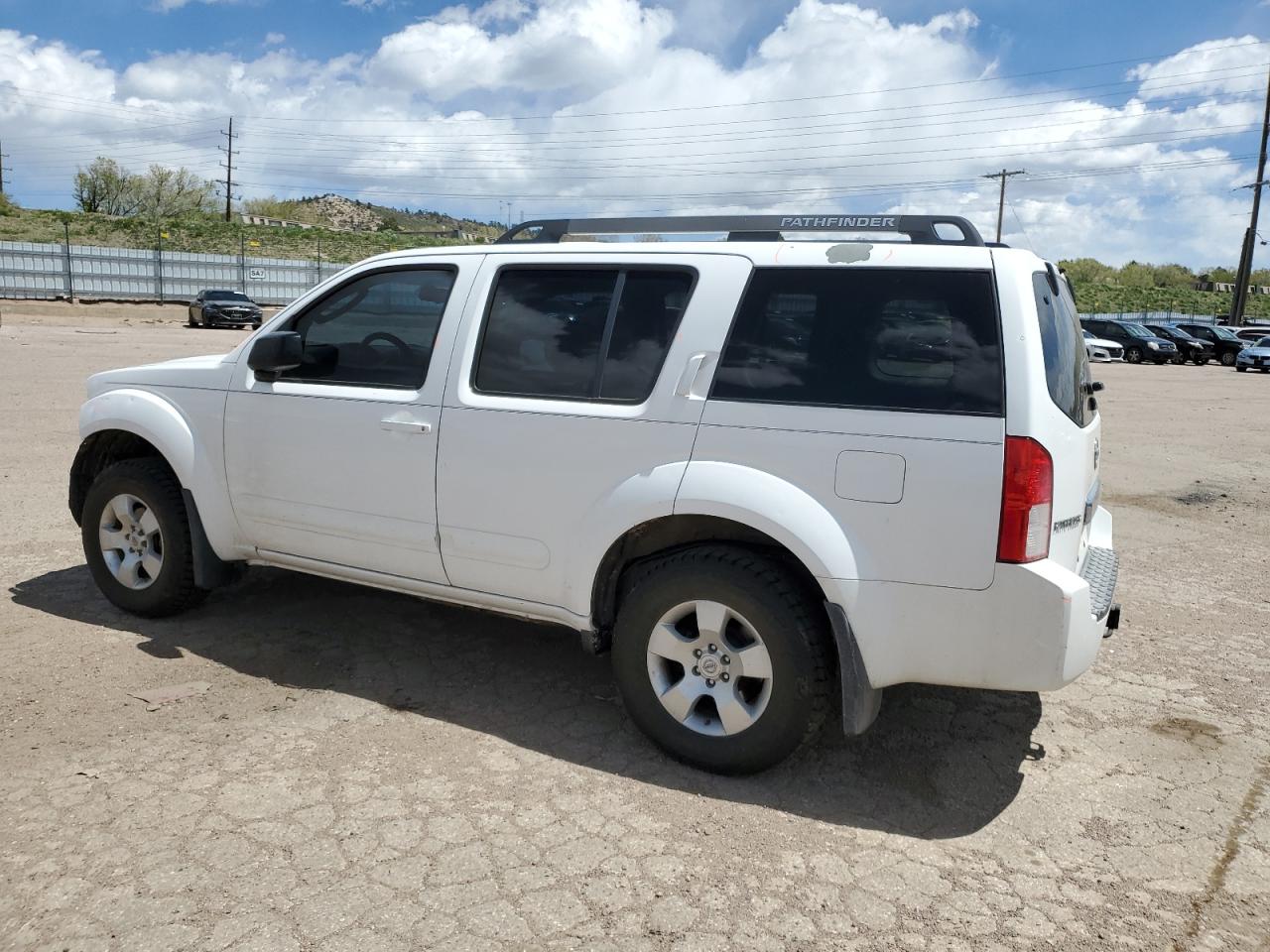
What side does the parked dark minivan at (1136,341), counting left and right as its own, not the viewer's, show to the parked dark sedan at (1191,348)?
left

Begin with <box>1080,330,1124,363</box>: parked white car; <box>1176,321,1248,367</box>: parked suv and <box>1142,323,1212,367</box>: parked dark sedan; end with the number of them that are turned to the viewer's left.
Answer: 0

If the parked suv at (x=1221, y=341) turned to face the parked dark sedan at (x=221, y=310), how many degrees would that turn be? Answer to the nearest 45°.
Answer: approximately 90° to its right

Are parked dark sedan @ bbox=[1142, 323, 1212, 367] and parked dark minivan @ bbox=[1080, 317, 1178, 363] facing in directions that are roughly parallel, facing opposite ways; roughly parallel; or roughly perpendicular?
roughly parallel

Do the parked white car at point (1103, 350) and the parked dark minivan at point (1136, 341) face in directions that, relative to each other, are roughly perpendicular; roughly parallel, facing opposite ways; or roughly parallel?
roughly parallel

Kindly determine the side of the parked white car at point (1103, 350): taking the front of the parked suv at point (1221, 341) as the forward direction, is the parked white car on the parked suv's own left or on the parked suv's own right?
on the parked suv's own right

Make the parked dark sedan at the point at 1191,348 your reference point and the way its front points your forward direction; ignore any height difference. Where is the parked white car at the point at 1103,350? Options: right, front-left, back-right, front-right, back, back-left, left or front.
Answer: right

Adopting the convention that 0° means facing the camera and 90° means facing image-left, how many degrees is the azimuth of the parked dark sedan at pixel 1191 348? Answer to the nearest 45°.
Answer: approximately 315°

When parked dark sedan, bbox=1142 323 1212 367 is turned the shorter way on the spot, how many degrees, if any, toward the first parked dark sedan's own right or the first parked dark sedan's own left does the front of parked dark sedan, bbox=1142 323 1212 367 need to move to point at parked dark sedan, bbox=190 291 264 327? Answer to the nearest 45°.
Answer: approximately 90° to the first parked dark sedan's own right

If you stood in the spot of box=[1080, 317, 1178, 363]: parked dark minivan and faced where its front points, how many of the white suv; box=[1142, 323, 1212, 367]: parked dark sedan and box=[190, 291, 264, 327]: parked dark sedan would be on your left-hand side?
1

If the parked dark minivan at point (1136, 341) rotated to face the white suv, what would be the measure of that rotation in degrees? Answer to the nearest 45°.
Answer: approximately 45° to its right

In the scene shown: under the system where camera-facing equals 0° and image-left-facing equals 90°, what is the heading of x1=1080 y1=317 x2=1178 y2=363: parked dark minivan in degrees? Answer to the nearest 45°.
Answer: approximately 315°

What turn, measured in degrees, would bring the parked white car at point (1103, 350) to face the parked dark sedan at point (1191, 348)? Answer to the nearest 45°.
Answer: approximately 90° to its left
